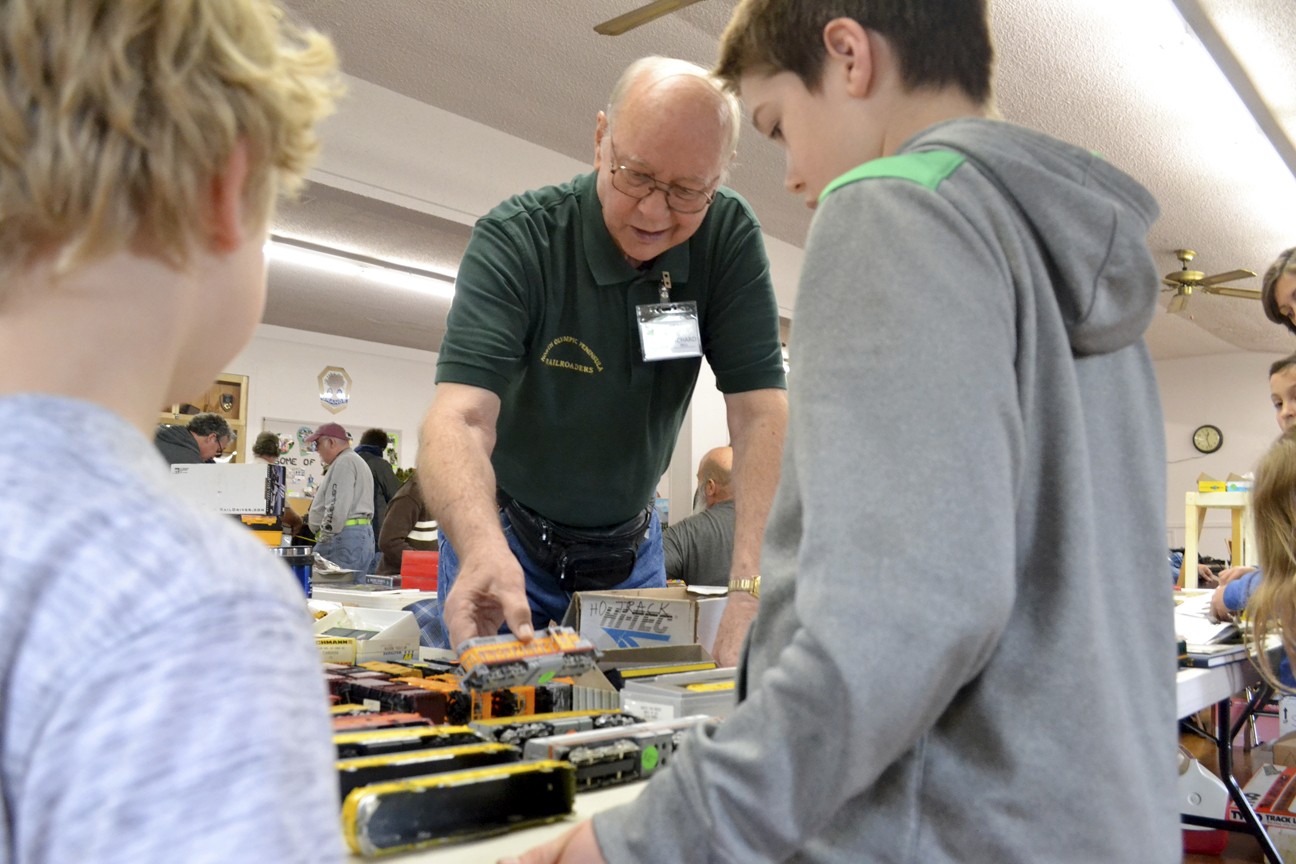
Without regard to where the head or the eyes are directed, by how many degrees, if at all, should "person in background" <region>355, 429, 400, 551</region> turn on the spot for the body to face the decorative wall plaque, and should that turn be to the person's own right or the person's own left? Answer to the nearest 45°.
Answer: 0° — they already face it

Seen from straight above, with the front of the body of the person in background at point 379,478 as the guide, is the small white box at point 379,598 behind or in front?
behind

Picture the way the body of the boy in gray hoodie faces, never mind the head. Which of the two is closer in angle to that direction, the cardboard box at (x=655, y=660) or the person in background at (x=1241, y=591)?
the cardboard box

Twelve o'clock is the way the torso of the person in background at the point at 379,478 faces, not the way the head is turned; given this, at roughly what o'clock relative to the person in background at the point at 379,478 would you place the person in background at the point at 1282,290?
the person in background at the point at 1282,290 is roughly at 5 o'clock from the person in background at the point at 379,478.

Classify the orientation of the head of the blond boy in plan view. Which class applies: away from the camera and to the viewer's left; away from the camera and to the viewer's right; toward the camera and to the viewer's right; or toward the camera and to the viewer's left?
away from the camera and to the viewer's right

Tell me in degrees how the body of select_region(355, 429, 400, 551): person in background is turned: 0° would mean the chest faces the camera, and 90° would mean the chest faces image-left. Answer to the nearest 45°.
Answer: approximately 180°

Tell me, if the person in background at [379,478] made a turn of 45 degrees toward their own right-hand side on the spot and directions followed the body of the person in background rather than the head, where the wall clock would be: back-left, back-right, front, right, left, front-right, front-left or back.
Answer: front-right

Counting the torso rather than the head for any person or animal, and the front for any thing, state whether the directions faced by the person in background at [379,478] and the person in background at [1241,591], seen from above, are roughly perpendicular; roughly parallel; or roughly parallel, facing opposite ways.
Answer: roughly perpendicular

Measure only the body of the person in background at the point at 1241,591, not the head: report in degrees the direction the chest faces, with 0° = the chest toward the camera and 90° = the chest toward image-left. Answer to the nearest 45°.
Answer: approximately 45°

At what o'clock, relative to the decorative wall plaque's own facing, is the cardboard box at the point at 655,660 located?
The cardboard box is roughly at 12 o'clock from the decorative wall plaque.
